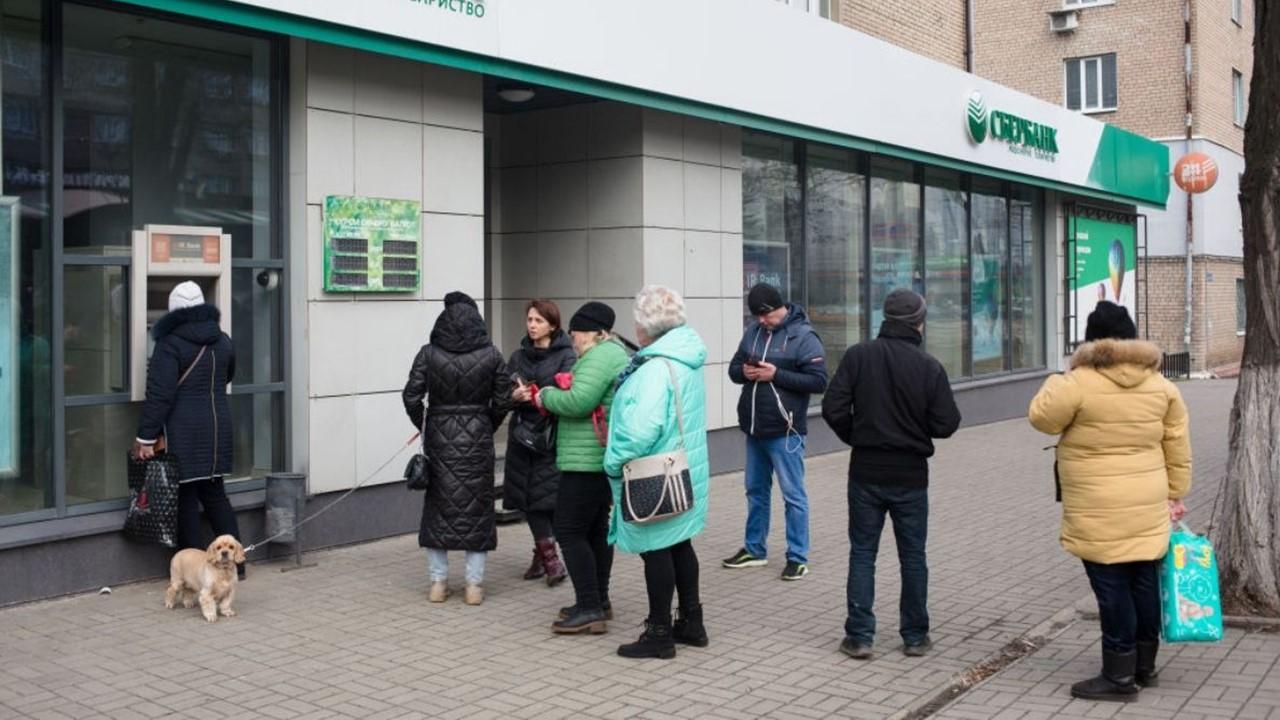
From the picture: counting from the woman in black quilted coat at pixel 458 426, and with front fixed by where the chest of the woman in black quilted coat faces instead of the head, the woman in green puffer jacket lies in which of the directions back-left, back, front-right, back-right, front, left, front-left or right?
back-right

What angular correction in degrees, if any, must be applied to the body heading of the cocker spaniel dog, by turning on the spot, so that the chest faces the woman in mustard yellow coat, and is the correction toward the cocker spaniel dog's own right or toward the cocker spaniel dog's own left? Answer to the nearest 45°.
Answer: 0° — it already faces them

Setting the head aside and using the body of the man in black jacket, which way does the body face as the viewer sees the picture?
away from the camera

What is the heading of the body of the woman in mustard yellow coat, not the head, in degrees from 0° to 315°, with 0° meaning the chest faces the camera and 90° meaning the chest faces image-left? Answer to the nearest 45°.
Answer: approximately 135°

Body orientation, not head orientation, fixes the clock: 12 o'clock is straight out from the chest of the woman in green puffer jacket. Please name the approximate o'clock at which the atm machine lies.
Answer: The atm machine is roughly at 1 o'clock from the woman in green puffer jacket.

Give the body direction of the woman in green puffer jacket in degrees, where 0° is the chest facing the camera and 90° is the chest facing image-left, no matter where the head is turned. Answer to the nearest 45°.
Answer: approximately 90°

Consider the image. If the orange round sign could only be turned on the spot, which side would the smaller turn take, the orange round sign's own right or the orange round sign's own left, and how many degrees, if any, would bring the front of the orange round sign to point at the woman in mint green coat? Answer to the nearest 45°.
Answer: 0° — it already faces them

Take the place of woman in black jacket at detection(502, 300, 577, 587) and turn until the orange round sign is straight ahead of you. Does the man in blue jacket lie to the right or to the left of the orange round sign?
right

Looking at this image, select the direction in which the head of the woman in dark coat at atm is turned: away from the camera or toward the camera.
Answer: away from the camera

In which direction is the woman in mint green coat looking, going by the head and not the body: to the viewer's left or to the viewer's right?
to the viewer's left

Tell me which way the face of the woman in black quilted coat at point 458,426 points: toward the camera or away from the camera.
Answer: away from the camera

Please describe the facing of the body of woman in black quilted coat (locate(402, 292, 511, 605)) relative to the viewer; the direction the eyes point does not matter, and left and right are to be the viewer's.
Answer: facing away from the viewer
